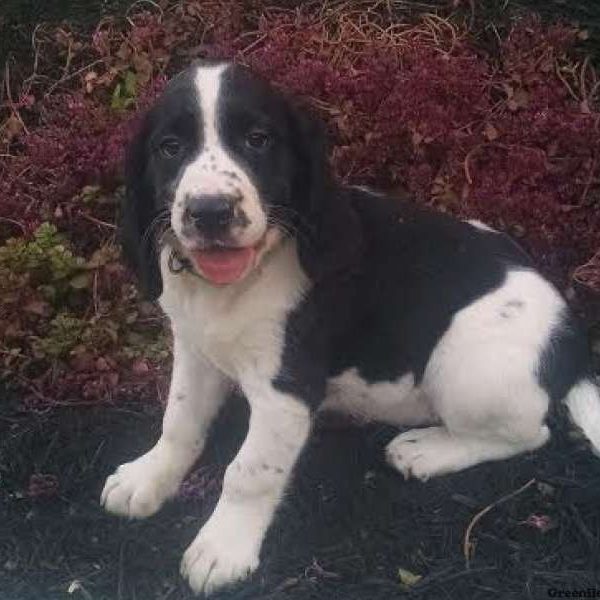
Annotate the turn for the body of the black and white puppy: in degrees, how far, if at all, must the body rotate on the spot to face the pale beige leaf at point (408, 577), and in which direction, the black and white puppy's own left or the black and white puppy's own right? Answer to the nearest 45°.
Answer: approximately 90° to the black and white puppy's own left

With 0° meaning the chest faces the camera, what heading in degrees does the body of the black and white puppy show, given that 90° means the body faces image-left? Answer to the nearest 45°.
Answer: approximately 45°
